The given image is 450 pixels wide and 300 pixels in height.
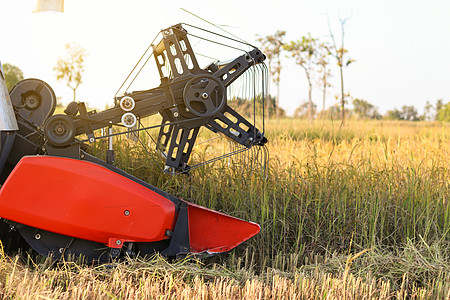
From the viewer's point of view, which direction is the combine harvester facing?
to the viewer's right
